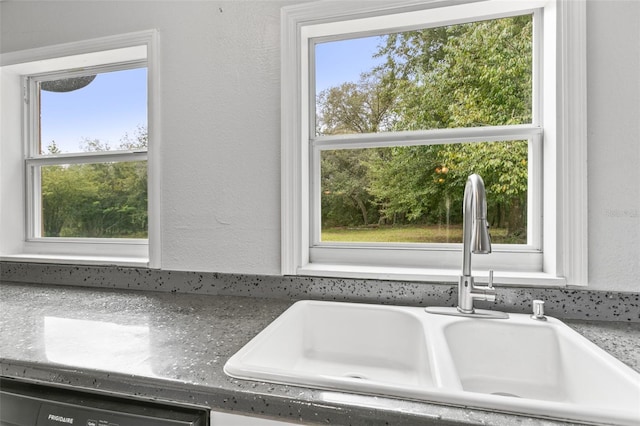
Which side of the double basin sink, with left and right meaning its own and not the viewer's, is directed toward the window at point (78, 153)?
right

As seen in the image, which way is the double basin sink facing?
toward the camera

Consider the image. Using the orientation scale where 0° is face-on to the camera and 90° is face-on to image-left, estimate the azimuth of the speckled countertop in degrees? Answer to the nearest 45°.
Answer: approximately 0°
